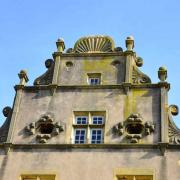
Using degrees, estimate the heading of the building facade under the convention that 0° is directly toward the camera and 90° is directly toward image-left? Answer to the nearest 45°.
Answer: approximately 0°
